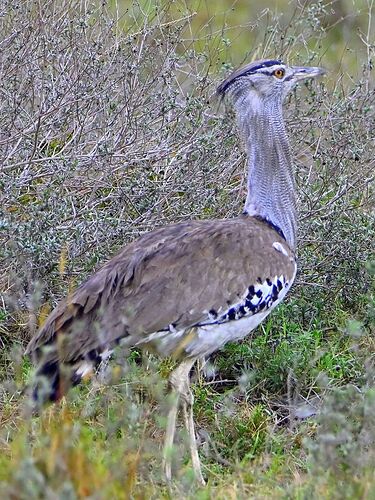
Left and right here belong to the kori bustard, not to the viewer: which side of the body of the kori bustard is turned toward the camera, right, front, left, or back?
right
